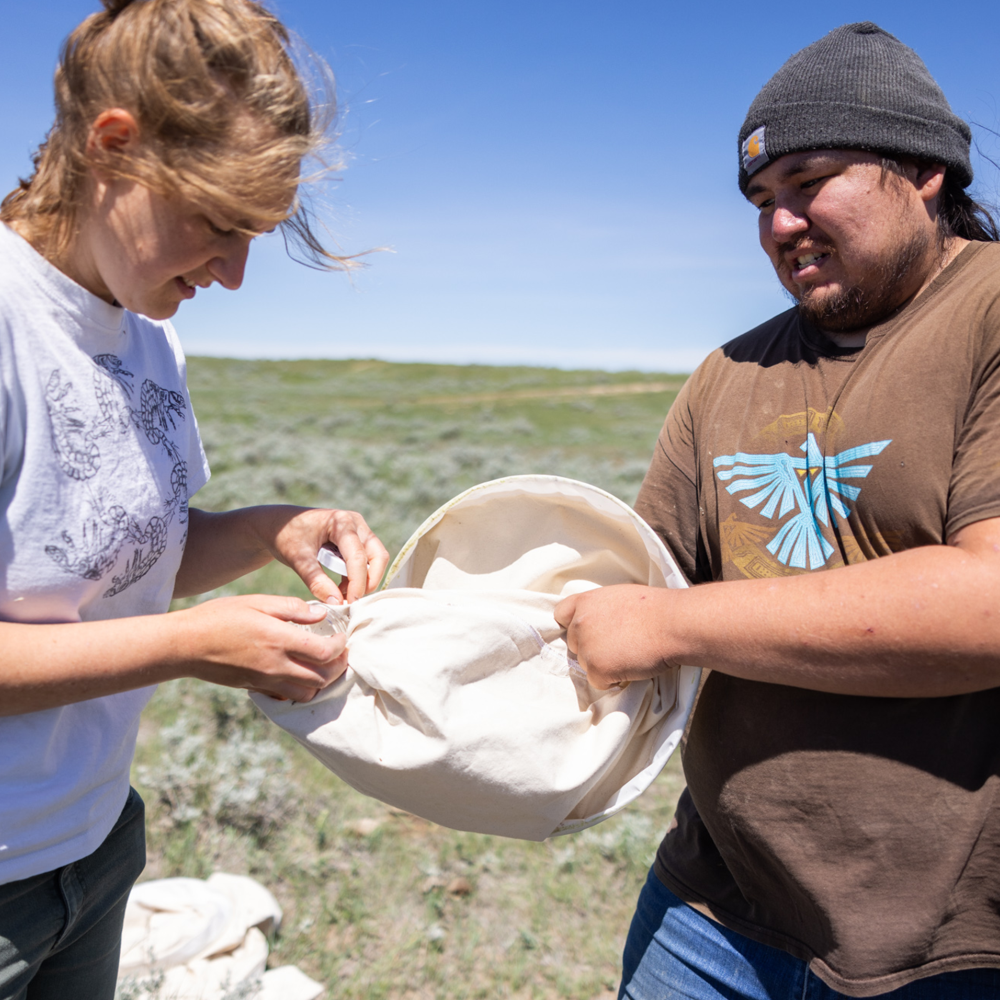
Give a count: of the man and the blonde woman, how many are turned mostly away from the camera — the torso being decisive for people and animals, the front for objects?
0

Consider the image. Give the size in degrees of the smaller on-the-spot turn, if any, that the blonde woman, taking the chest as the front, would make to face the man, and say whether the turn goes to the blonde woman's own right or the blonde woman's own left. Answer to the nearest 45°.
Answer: approximately 45° to the blonde woman's own left

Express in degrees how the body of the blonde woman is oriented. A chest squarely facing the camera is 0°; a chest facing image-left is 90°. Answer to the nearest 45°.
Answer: approximately 315°

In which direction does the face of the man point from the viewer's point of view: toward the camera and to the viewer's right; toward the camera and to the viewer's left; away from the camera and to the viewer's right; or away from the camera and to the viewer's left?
toward the camera and to the viewer's left

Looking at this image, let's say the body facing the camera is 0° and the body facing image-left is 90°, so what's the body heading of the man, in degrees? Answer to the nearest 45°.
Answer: approximately 45°

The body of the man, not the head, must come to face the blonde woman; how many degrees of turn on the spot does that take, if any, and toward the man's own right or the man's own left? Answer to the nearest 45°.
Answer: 0° — they already face them
